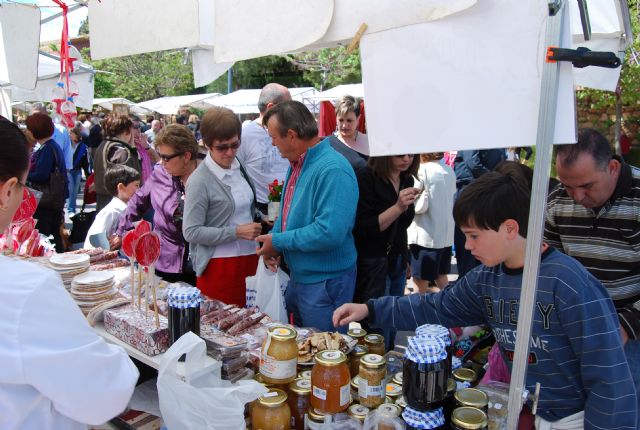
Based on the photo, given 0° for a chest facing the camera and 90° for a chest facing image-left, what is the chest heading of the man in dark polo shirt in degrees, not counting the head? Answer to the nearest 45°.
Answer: approximately 45°

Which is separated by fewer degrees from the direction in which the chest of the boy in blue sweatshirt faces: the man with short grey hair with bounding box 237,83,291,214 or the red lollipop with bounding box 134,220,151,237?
the red lollipop

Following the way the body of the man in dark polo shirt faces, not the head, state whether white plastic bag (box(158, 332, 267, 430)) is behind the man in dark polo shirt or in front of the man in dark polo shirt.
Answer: in front

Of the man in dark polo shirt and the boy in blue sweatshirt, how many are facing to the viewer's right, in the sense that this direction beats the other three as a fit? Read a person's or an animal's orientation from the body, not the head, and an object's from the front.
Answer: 0

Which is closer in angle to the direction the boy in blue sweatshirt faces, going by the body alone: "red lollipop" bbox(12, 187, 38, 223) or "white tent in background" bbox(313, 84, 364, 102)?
the red lollipop

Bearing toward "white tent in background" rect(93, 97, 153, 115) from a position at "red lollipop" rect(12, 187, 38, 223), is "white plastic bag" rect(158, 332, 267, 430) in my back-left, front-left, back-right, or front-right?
back-right

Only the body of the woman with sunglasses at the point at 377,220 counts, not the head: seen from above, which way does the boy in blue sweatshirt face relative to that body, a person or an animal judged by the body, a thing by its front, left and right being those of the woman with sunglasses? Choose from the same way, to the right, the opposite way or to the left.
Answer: to the right

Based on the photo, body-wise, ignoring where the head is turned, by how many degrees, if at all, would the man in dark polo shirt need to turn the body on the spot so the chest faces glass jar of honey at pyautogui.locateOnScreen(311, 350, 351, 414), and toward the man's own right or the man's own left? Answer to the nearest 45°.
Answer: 0° — they already face it

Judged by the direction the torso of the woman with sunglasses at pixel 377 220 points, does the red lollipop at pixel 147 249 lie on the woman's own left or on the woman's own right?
on the woman's own right

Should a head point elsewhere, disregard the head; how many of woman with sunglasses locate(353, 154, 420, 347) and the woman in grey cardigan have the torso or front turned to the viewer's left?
0

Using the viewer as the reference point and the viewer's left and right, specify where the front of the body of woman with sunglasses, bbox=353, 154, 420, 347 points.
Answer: facing the viewer and to the right of the viewer

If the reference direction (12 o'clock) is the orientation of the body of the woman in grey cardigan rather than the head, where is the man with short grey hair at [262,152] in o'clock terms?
The man with short grey hair is roughly at 8 o'clock from the woman in grey cardigan.

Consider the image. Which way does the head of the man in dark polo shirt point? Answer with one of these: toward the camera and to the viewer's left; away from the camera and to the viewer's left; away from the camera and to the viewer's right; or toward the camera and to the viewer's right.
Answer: toward the camera and to the viewer's left

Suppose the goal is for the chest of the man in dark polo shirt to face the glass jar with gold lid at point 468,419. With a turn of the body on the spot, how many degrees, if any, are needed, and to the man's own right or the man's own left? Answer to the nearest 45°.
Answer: approximately 45° to the man's own left

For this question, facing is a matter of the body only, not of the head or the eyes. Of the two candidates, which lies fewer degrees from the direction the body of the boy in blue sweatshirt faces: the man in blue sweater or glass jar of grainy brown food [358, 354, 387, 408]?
the glass jar of grainy brown food
